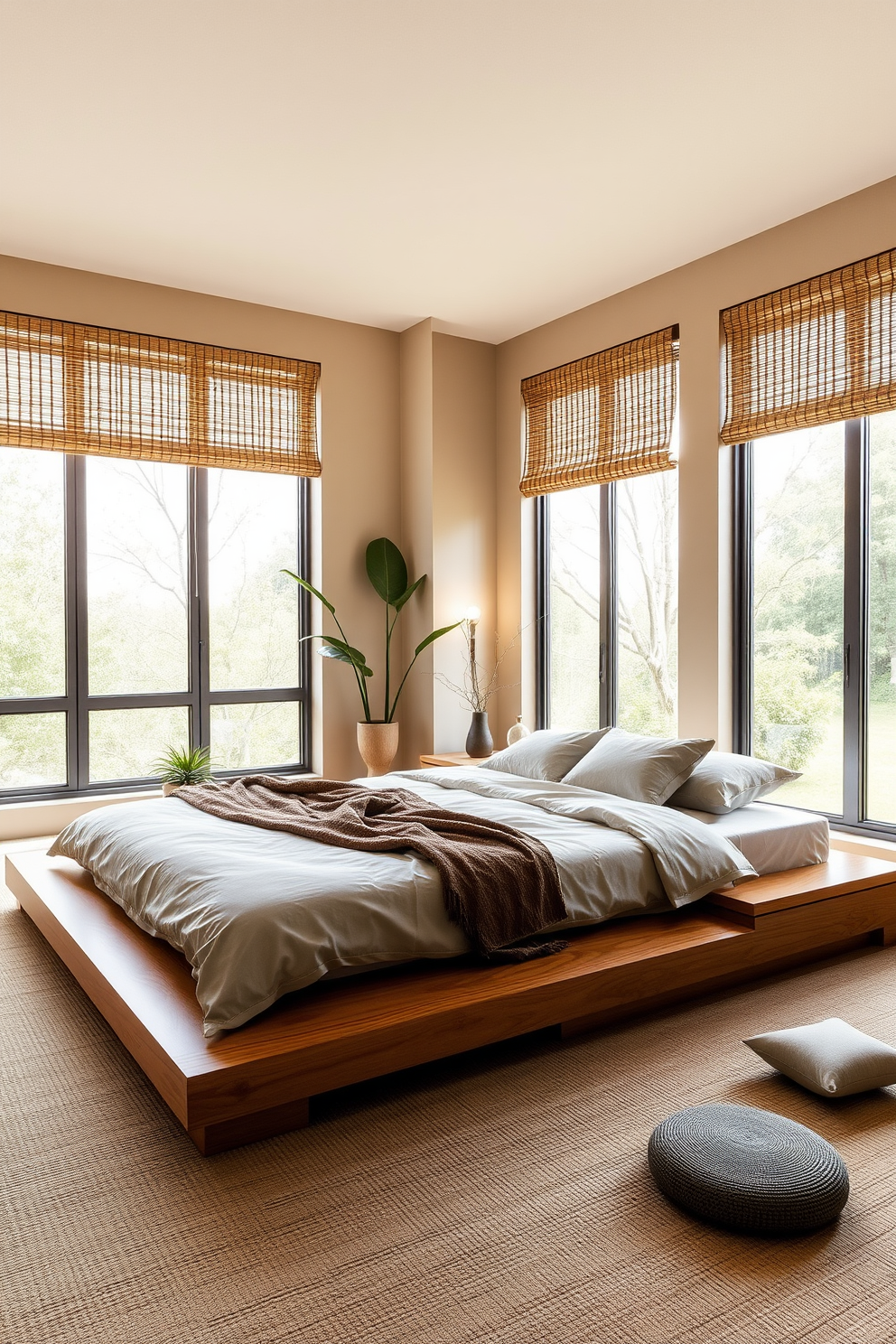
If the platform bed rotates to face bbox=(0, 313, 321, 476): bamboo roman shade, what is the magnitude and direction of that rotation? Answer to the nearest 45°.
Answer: approximately 90° to its right

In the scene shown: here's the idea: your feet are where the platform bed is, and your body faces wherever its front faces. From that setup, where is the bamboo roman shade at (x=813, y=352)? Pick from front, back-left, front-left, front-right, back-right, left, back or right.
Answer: back

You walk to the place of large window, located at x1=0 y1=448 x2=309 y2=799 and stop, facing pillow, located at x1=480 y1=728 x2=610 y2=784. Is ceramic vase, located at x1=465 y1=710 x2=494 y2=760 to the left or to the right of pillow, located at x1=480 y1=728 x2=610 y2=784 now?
left

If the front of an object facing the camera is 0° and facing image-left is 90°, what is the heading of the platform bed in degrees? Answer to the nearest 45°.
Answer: approximately 45°
